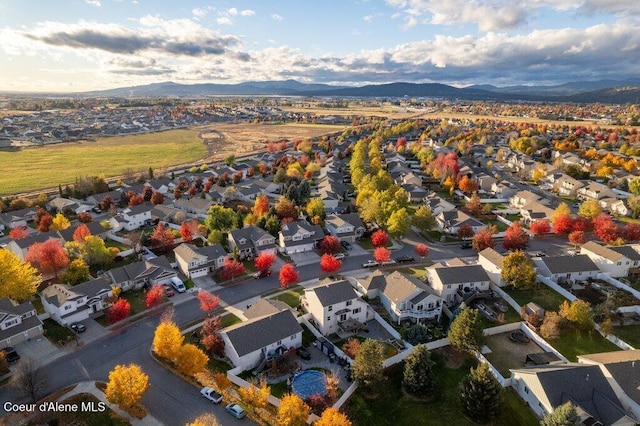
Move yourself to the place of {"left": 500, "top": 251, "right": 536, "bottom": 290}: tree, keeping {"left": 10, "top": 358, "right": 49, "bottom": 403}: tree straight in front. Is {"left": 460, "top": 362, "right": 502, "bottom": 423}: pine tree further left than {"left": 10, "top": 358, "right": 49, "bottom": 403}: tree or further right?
left

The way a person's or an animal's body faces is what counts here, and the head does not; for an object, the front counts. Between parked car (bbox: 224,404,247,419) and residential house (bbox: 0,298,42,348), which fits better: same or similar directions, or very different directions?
very different directions

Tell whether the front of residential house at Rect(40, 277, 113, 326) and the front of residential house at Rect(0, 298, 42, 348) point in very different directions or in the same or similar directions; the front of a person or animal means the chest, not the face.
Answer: same or similar directions

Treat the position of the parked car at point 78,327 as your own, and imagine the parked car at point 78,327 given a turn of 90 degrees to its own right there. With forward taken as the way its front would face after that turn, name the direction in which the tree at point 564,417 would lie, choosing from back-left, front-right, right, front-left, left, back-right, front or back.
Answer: right

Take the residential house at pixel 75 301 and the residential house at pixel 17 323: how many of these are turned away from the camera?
0

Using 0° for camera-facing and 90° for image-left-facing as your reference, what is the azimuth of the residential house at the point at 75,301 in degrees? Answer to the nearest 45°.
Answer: approximately 315°
